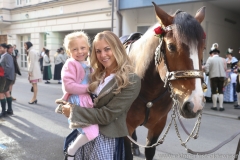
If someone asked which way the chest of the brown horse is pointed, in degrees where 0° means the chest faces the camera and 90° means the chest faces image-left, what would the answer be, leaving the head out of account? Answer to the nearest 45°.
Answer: approximately 315°

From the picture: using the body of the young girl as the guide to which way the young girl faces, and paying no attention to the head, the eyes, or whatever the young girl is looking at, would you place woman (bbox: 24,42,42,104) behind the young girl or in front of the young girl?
behind

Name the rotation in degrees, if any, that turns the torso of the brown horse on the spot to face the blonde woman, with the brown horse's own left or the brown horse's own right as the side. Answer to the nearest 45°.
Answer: approximately 135° to the brown horse's own right

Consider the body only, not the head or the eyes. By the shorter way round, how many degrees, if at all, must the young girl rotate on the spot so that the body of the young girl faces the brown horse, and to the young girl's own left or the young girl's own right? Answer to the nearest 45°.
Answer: approximately 45° to the young girl's own left

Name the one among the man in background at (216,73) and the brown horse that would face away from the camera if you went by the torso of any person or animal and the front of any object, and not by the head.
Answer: the man in background

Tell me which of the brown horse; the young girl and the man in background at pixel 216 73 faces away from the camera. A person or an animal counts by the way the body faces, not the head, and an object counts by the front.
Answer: the man in background

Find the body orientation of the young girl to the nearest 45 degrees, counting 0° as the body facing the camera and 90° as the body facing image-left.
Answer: approximately 315°

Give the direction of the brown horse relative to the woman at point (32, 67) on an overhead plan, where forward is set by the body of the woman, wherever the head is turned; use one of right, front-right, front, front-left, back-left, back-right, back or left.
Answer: left
